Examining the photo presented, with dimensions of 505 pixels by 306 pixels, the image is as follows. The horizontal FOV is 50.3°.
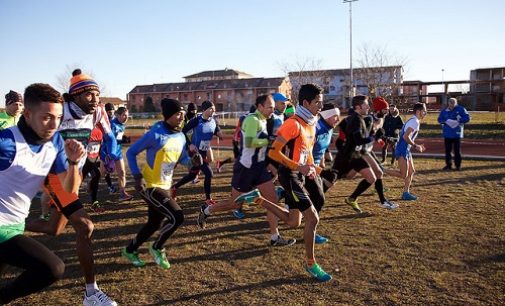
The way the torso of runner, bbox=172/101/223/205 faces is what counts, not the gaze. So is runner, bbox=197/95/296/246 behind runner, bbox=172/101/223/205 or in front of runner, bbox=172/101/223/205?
in front

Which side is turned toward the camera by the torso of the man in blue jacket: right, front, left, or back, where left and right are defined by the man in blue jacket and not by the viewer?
front

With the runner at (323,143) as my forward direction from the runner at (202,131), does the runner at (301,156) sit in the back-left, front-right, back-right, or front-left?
front-right

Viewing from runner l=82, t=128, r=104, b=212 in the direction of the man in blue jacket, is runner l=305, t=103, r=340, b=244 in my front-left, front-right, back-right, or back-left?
front-right

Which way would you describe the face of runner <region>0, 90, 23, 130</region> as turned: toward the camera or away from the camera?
toward the camera
